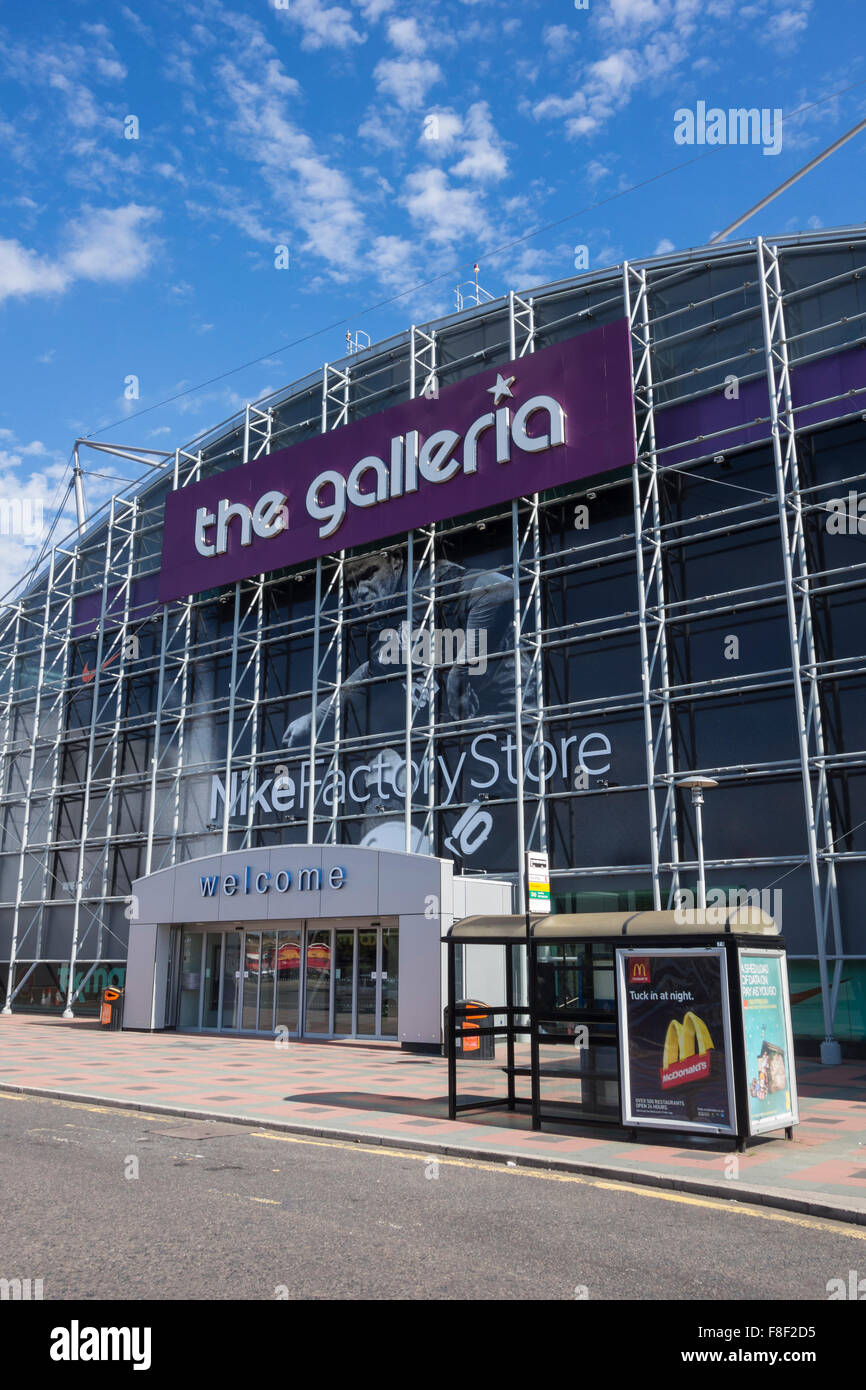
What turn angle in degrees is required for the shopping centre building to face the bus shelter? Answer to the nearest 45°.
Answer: approximately 45° to its left

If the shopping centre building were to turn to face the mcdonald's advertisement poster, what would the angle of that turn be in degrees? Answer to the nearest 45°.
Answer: approximately 45° to its left

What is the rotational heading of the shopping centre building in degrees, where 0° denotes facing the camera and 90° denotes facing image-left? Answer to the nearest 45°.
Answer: approximately 45°

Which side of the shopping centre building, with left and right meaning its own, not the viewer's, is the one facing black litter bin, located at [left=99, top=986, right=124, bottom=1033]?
front
